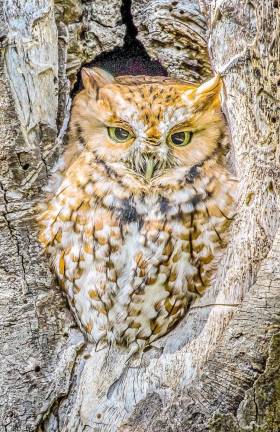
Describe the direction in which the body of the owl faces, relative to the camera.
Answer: toward the camera
